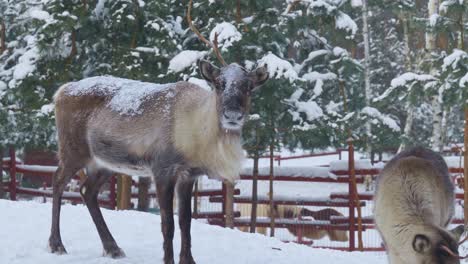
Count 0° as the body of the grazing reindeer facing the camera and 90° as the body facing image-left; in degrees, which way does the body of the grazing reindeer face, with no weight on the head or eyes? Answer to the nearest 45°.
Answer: approximately 0°

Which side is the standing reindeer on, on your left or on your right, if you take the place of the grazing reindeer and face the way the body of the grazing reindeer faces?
on your right

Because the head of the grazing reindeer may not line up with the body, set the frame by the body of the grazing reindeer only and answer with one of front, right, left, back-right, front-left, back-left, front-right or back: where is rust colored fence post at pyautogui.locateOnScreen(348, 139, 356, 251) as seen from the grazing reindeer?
back
